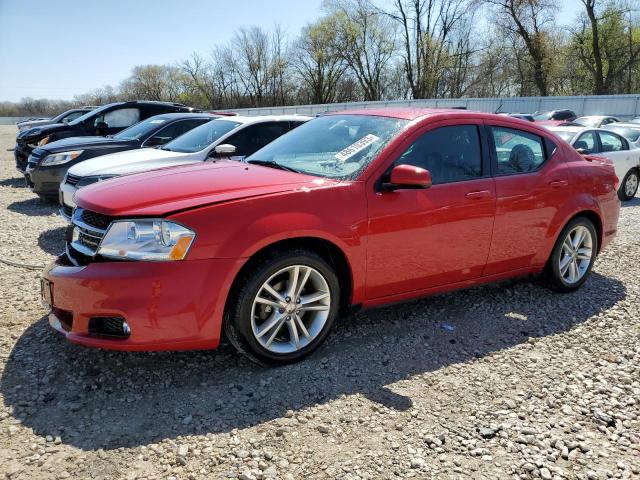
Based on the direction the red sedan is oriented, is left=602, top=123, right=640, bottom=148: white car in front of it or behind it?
behind

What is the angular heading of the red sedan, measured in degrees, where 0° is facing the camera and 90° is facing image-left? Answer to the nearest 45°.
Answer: approximately 45°

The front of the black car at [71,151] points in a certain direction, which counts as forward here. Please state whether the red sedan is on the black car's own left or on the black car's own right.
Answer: on the black car's own left

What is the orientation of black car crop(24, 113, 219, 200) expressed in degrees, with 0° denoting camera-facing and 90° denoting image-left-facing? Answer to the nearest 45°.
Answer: approximately 45°

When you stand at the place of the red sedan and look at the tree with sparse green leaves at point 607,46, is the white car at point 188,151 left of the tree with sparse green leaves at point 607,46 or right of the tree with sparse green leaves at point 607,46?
left

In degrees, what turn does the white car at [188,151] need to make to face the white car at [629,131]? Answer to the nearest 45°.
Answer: approximately 180°

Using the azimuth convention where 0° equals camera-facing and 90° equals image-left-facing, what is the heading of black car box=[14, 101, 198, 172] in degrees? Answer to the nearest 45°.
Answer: approximately 45°

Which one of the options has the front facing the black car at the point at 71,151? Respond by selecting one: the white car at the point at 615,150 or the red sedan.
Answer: the white car

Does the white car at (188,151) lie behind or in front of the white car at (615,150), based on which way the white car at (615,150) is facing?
in front

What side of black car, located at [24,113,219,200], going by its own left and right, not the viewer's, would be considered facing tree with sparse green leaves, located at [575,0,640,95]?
back

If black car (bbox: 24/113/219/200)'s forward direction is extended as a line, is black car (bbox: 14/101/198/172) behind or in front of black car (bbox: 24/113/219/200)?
behind

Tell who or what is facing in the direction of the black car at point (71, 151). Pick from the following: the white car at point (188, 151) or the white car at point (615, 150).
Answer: the white car at point (615, 150)
